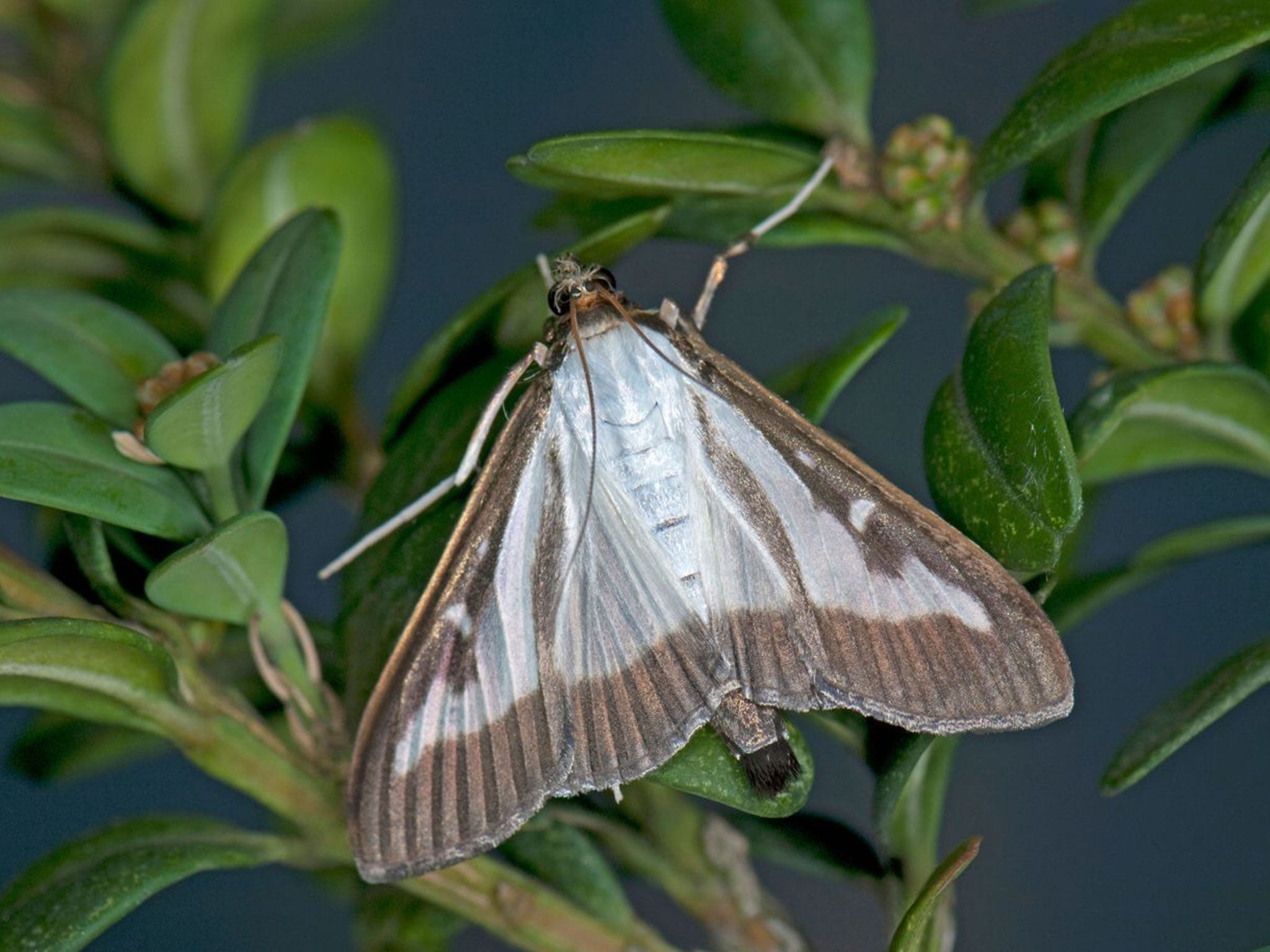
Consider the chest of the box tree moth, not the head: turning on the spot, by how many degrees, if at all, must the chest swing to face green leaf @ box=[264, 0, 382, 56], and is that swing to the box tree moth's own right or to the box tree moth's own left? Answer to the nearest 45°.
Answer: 0° — it already faces it

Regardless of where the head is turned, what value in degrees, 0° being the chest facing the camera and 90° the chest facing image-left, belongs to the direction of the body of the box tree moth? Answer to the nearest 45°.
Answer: approximately 180°

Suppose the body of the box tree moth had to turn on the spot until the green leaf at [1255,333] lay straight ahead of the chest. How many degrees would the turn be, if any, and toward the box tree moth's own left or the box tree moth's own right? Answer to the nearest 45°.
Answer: approximately 90° to the box tree moth's own right

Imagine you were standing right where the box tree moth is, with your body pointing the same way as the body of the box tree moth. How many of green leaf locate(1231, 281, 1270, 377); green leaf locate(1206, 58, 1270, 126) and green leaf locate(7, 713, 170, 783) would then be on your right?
2
